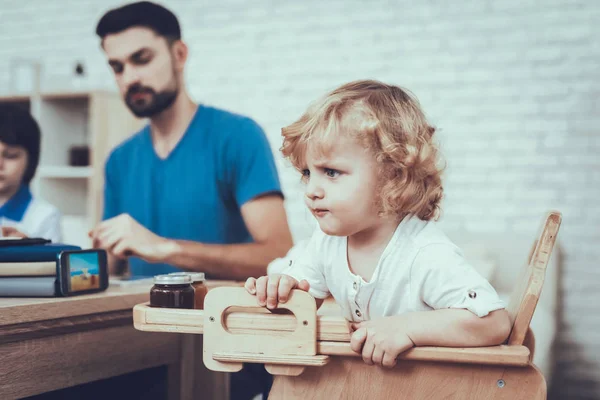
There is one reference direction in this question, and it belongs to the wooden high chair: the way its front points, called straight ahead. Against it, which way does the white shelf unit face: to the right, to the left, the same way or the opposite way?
to the left

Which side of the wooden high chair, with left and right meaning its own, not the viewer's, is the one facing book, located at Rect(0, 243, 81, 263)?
front

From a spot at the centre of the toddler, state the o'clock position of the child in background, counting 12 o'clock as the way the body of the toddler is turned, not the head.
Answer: The child in background is roughly at 3 o'clock from the toddler.

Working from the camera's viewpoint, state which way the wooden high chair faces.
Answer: facing to the left of the viewer

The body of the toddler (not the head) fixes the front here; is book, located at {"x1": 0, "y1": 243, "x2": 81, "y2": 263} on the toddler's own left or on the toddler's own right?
on the toddler's own right

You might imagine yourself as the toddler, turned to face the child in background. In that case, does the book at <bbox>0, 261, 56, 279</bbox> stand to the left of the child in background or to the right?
left

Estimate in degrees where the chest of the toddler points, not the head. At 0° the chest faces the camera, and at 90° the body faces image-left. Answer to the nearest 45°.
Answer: approximately 45°

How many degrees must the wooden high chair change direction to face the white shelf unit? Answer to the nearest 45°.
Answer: approximately 45° to its right

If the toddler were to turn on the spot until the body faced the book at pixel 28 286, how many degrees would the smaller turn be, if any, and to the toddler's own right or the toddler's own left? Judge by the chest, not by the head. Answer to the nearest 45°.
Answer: approximately 45° to the toddler's own right

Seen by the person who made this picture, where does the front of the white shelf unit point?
facing the viewer and to the left of the viewer

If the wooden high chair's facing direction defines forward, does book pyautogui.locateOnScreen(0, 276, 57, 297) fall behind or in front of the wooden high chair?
in front

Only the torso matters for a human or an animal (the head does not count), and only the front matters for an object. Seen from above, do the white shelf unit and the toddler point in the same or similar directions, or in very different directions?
same or similar directions

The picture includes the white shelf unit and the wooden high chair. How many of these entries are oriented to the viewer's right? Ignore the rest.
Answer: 0

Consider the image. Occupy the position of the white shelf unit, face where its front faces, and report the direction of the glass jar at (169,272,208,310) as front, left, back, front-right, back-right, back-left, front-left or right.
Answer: front-left
